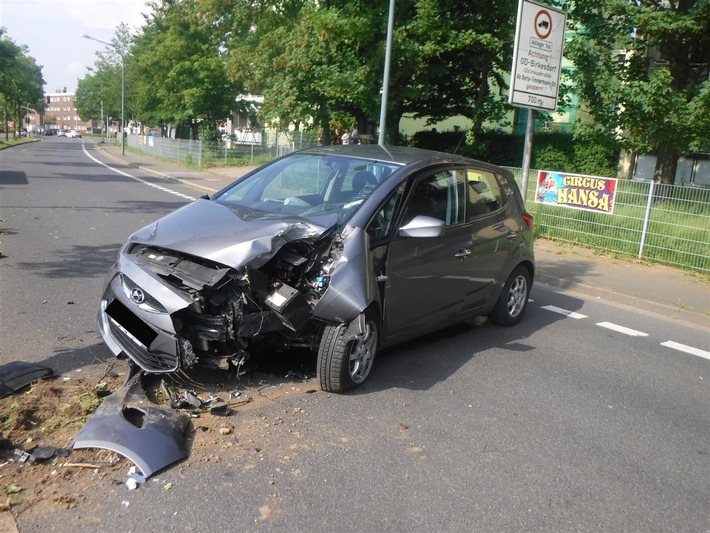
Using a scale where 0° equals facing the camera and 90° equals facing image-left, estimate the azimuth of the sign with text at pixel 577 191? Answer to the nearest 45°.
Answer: approximately 0°

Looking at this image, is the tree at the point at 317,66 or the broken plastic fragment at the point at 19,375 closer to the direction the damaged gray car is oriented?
the broken plastic fragment

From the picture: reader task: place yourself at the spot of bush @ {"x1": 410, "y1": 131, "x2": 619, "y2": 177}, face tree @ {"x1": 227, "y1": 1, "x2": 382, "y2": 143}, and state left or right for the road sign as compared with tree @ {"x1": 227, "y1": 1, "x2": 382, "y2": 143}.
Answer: left

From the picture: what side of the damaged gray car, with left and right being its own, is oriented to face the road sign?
back

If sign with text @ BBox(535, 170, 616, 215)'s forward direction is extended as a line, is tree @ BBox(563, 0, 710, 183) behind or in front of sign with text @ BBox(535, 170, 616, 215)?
behind

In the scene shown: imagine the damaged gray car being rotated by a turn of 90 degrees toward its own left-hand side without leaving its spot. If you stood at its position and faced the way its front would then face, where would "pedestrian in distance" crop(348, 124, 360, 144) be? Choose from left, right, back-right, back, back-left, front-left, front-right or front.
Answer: back-left

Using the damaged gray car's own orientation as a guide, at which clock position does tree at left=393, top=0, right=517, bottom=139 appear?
The tree is roughly at 5 o'clock from the damaged gray car.

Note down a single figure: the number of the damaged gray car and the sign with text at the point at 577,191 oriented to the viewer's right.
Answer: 0

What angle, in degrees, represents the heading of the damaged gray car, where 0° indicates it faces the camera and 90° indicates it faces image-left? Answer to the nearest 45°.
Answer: approximately 45°

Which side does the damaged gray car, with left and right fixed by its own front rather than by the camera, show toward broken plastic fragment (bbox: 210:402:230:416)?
front

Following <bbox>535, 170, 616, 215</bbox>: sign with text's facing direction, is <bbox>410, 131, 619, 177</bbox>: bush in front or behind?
behind

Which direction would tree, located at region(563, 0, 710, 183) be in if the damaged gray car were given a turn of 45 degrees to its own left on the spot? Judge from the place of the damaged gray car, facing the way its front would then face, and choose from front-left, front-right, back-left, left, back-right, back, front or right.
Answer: back-left

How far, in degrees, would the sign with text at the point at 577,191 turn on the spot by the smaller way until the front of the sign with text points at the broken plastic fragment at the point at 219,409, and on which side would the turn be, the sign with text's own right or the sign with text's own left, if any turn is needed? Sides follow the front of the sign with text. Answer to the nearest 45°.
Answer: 0° — it already faces it

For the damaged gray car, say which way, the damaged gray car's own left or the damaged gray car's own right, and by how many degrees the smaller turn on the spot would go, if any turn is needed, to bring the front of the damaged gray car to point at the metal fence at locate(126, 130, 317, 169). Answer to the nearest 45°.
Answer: approximately 135° to the damaged gray car's own right

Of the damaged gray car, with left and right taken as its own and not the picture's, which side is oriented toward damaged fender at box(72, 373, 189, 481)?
front

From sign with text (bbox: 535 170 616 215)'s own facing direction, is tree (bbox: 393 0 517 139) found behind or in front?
behind
